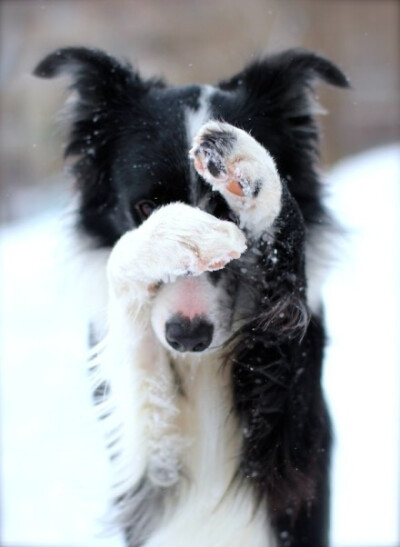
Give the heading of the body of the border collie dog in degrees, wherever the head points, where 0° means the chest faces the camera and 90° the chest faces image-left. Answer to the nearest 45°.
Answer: approximately 0°
